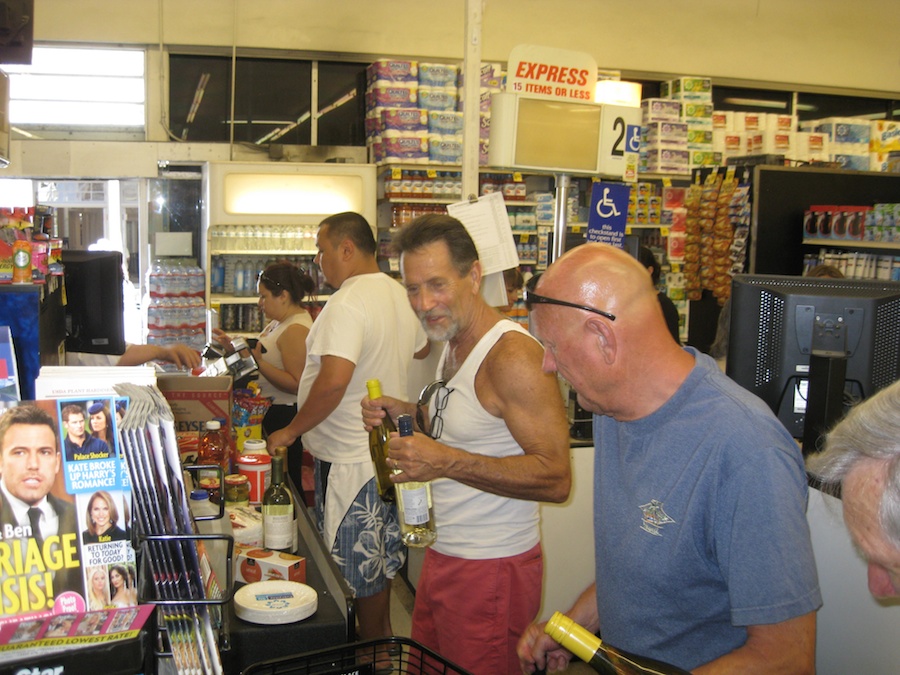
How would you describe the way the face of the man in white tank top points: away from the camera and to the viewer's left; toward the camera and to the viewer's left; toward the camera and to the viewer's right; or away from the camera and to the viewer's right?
toward the camera and to the viewer's left

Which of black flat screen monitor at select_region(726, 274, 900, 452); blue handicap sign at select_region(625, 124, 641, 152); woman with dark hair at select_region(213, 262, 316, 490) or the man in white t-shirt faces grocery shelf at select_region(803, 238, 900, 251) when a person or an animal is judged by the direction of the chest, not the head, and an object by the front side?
the black flat screen monitor

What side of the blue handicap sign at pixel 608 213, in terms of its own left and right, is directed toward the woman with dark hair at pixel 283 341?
right

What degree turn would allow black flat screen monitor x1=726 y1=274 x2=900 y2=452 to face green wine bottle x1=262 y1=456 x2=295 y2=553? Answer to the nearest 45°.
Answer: approximately 135° to its left

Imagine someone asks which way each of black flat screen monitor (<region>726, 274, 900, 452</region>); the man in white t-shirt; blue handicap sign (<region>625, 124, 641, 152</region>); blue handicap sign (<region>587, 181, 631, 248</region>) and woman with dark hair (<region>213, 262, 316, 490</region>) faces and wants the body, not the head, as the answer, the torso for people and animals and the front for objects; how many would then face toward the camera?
2

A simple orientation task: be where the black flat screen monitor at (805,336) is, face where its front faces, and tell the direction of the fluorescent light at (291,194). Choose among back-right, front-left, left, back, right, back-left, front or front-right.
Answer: front-left

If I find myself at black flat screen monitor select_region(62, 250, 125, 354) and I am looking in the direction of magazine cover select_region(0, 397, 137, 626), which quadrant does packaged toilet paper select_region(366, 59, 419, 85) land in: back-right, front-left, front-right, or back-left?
back-left

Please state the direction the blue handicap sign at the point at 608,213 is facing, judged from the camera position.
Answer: facing the viewer

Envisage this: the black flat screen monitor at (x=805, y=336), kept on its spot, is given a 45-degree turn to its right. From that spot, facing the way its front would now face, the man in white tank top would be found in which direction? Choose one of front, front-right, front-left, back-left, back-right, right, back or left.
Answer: back

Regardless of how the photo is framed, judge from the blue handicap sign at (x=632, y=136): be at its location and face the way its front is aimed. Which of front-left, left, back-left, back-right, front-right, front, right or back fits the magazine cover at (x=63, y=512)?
front

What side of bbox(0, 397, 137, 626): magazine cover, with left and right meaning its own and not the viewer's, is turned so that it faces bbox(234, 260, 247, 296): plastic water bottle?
back

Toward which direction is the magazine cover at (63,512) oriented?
toward the camera

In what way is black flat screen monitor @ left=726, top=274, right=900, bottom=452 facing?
away from the camera

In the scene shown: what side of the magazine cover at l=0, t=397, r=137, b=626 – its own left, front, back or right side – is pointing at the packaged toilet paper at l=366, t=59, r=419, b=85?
back

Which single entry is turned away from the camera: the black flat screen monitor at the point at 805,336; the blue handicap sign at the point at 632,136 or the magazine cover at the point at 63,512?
the black flat screen monitor
